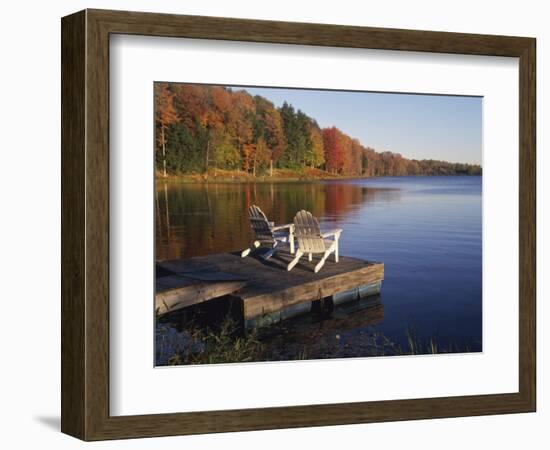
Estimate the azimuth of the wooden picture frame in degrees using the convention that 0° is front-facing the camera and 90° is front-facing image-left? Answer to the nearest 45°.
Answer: approximately 315°
